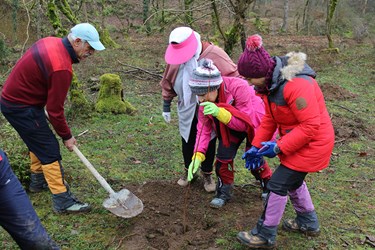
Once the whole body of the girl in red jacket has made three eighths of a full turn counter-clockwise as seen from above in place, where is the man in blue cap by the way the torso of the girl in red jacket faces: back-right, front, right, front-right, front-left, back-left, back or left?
back-right

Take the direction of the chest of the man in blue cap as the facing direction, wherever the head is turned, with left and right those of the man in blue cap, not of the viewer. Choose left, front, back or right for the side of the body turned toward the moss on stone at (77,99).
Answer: left

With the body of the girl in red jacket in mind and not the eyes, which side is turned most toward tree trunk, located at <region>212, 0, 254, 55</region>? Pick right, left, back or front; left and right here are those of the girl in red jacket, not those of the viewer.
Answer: right

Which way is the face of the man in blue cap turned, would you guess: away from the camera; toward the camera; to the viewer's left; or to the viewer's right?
to the viewer's right

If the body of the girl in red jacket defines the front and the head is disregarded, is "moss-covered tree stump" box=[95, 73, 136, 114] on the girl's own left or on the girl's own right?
on the girl's own right

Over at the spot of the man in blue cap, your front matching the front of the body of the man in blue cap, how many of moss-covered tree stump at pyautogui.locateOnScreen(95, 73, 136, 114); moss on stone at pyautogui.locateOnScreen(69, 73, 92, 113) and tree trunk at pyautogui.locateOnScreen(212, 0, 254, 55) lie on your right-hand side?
0

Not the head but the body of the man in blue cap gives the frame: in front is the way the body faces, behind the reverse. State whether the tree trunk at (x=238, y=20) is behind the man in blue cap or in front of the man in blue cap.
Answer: in front

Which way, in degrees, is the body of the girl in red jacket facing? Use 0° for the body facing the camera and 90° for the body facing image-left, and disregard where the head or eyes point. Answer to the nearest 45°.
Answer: approximately 90°

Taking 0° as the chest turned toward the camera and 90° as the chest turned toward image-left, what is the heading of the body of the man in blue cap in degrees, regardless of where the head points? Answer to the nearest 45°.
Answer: approximately 270°

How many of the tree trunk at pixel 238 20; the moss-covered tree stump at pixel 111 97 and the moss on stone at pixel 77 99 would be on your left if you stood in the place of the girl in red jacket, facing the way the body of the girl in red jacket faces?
0

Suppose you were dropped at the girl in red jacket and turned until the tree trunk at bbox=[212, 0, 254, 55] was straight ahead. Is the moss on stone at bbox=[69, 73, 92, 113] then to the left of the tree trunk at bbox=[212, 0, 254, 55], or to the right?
left
